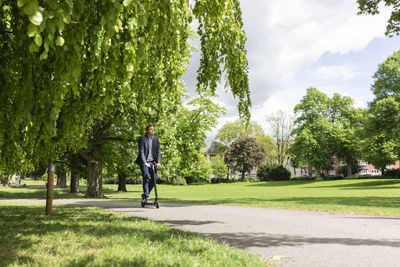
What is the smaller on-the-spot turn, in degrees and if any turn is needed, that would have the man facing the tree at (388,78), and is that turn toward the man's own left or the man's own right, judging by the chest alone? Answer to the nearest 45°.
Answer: approximately 90° to the man's own left

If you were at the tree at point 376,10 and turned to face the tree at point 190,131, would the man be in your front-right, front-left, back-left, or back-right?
front-left

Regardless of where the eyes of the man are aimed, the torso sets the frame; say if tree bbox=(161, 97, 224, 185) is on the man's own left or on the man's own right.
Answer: on the man's own left

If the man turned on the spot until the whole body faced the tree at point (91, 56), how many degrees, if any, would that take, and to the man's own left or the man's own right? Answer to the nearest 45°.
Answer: approximately 45° to the man's own right

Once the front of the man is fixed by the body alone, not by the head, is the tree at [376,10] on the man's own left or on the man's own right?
on the man's own left

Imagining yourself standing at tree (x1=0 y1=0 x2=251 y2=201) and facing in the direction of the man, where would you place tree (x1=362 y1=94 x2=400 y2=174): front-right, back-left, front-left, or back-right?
front-right

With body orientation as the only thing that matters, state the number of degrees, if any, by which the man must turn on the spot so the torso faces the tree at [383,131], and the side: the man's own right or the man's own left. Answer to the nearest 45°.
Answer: approximately 90° to the man's own left

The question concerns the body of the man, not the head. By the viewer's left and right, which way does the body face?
facing the viewer and to the right of the viewer
